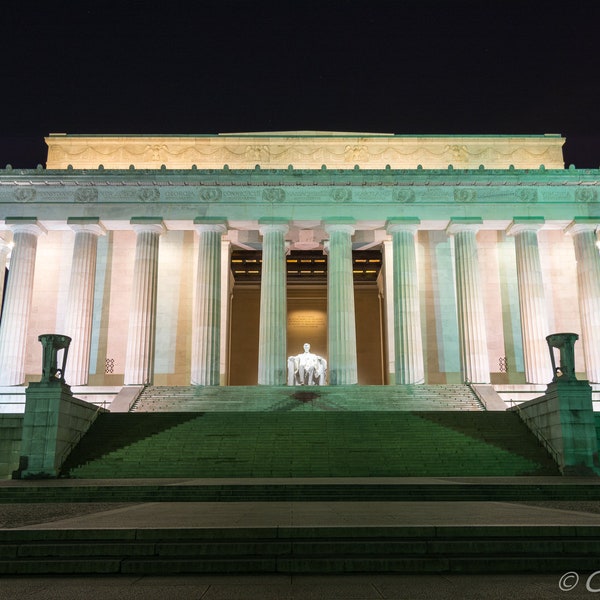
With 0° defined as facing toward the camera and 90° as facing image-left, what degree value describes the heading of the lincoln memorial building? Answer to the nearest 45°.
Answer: approximately 0°
